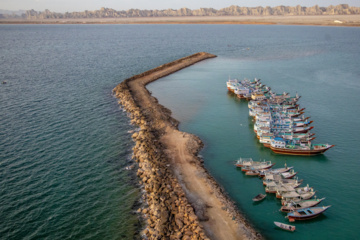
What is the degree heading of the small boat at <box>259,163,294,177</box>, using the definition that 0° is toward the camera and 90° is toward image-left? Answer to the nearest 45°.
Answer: approximately 270°

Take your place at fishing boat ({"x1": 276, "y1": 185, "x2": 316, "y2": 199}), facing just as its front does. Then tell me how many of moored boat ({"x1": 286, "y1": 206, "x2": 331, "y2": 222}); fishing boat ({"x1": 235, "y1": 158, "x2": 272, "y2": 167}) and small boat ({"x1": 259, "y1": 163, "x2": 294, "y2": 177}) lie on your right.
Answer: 1

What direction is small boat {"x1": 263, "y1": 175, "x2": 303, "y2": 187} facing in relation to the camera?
to the viewer's right

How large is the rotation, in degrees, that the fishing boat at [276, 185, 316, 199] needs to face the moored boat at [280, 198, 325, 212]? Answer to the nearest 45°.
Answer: approximately 90° to its right

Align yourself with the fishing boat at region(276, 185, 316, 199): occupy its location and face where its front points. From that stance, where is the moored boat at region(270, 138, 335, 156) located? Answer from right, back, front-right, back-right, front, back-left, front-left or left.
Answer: left

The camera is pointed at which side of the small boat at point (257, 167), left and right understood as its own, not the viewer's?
right

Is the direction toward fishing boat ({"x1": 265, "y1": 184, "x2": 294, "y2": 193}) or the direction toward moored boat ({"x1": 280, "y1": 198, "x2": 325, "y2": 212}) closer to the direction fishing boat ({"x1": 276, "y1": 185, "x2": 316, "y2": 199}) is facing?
the moored boat

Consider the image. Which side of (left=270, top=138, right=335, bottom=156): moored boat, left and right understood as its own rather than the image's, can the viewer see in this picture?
right

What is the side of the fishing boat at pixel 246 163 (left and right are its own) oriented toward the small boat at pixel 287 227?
right

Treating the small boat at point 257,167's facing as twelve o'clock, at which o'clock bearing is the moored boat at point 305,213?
The moored boat is roughly at 2 o'clock from the small boat.

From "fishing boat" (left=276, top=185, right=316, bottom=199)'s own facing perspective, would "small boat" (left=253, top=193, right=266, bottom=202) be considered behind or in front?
behind

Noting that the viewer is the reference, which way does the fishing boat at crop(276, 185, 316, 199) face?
facing to the right of the viewer

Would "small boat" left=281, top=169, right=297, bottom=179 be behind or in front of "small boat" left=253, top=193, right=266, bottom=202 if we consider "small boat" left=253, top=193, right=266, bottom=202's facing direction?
in front

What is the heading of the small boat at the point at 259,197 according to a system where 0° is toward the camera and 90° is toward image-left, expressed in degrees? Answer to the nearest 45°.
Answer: approximately 225°

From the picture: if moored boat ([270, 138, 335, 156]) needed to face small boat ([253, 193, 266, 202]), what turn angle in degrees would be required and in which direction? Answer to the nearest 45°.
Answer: approximately 90° to its right
